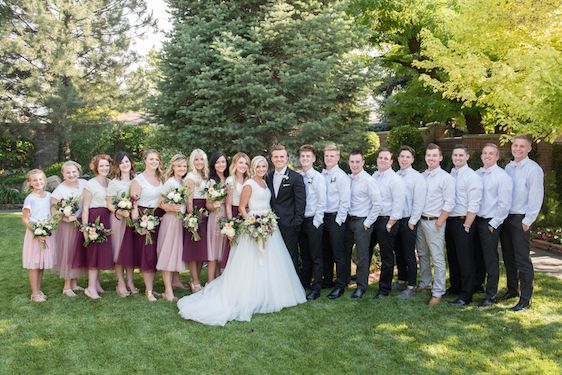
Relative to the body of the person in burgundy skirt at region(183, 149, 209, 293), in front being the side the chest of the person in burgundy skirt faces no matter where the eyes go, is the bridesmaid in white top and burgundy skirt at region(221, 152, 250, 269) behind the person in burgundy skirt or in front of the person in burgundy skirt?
in front

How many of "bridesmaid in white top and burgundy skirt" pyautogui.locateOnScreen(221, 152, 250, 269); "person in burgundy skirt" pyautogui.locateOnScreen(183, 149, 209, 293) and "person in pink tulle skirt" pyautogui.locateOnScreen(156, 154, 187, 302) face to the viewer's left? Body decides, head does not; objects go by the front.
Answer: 0

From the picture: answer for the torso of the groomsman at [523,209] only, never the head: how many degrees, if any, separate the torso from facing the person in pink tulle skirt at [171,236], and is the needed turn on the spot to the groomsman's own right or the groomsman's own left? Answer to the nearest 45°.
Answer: approximately 45° to the groomsman's own right

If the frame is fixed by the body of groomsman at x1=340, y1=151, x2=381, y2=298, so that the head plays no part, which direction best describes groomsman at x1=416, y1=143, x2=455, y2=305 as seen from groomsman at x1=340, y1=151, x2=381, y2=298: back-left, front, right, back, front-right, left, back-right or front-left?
back-left

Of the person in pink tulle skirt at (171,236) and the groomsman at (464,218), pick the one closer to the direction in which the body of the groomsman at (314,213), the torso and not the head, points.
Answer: the person in pink tulle skirt

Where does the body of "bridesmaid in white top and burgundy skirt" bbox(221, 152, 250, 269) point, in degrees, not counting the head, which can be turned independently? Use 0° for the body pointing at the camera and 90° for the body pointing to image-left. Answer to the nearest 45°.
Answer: approximately 315°

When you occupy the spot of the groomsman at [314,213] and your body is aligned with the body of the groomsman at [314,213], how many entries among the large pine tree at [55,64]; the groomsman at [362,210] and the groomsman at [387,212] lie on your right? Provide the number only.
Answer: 1

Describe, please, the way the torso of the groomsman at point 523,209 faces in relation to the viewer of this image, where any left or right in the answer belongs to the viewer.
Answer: facing the viewer and to the left of the viewer

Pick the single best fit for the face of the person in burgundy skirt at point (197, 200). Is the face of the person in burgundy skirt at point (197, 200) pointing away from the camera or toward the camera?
toward the camera

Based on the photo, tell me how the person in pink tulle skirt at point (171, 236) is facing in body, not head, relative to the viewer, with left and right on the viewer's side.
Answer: facing the viewer and to the right of the viewer

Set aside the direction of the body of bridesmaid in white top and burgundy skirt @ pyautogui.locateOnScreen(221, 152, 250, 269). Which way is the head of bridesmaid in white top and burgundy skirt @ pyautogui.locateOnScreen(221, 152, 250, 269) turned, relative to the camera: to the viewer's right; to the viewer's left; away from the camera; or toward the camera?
toward the camera
